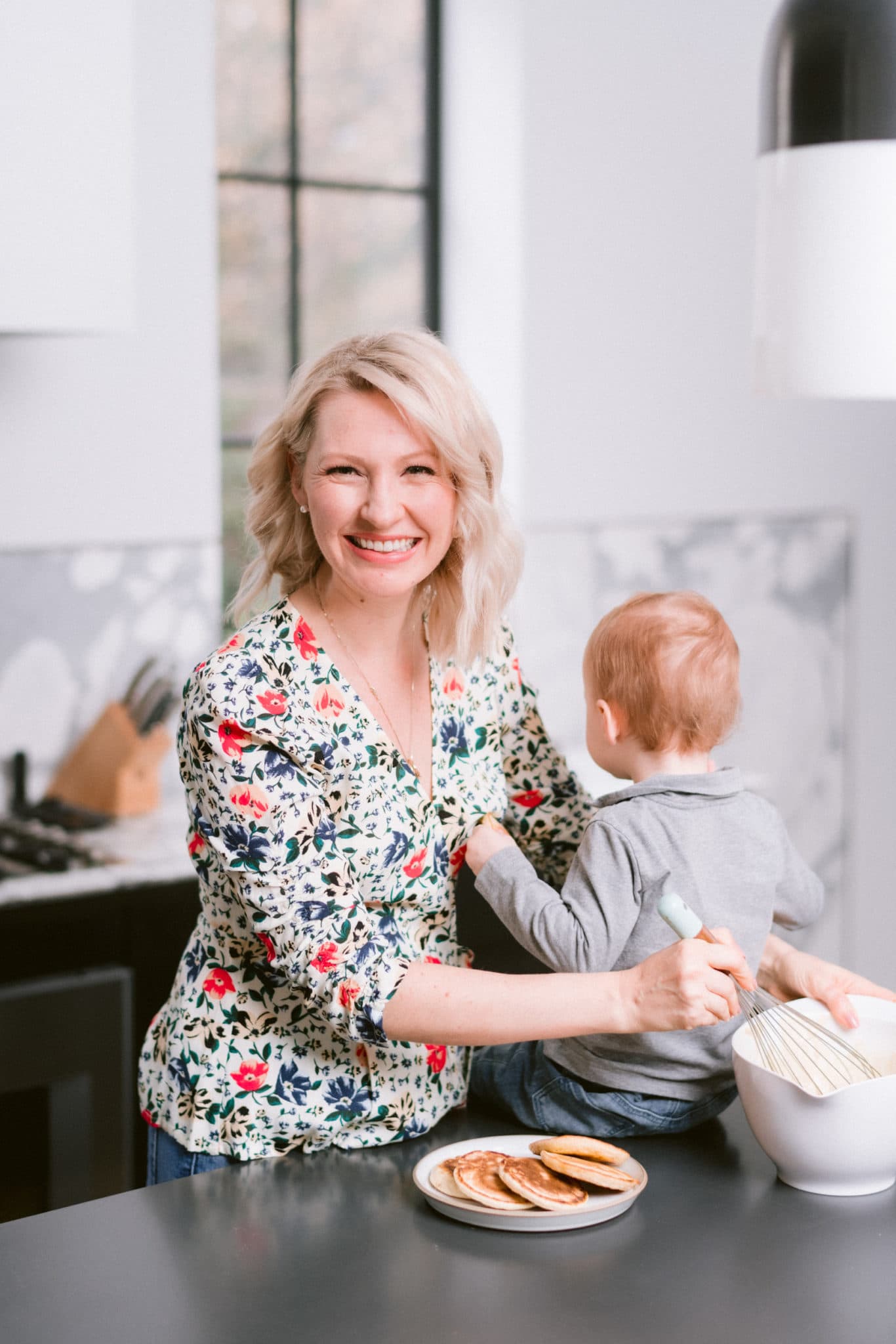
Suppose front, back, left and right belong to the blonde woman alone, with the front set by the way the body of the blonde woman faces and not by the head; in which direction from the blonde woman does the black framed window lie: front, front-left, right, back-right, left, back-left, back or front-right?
back-left

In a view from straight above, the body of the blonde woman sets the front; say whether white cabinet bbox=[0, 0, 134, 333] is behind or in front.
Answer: behind

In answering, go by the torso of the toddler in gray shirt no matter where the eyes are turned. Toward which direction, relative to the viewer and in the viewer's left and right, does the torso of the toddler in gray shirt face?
facing away from the viewer and to the left of the viewer

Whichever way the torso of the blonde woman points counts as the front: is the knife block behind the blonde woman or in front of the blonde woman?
behind

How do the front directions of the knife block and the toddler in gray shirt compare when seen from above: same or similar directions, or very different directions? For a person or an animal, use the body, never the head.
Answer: very different directions
